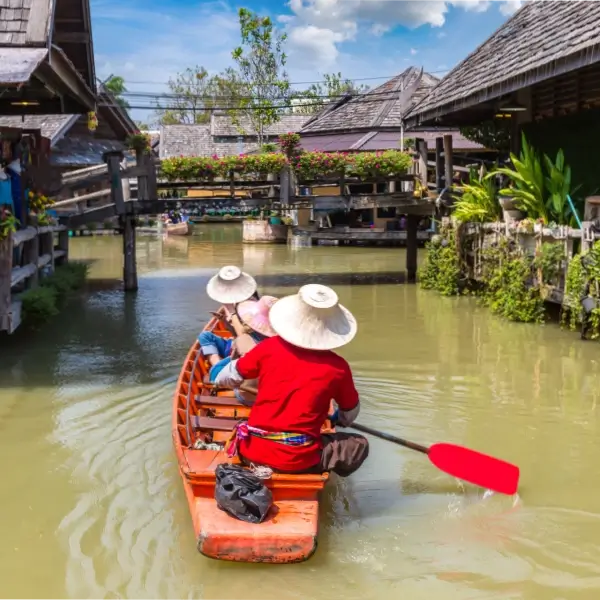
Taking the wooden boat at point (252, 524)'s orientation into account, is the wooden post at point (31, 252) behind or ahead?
ahead

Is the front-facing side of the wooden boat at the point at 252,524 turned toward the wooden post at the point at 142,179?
yes

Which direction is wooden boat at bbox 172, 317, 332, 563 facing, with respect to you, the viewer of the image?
facing away from the viewer

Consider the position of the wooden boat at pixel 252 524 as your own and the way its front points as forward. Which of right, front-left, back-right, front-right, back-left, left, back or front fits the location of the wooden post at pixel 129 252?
front

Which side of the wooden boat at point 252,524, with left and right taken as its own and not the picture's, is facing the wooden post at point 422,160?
front

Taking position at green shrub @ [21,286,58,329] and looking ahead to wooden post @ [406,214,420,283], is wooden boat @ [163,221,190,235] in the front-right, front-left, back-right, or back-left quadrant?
front-left

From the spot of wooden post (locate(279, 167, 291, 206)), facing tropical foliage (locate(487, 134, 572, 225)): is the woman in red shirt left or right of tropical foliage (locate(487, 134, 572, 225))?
right

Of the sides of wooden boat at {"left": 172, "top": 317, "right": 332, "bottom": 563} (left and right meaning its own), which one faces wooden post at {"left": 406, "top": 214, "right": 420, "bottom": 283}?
front

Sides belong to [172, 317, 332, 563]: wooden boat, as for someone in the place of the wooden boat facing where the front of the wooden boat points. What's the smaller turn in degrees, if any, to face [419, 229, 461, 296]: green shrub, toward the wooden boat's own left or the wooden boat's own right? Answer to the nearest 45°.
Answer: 0° — it already faces it

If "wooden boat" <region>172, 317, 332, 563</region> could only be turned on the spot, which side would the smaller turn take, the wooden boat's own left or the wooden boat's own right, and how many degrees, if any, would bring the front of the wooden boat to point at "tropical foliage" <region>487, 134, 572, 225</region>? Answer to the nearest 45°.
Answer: approximately 45° to the wooden boat's own right

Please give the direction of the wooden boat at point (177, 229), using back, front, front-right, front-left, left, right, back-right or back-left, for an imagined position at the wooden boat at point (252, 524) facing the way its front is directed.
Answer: front

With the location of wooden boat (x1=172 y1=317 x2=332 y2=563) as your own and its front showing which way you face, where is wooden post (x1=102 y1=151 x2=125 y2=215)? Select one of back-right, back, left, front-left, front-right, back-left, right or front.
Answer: front

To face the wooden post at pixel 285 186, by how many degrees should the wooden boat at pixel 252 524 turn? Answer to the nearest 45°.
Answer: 0° — it already faces it
